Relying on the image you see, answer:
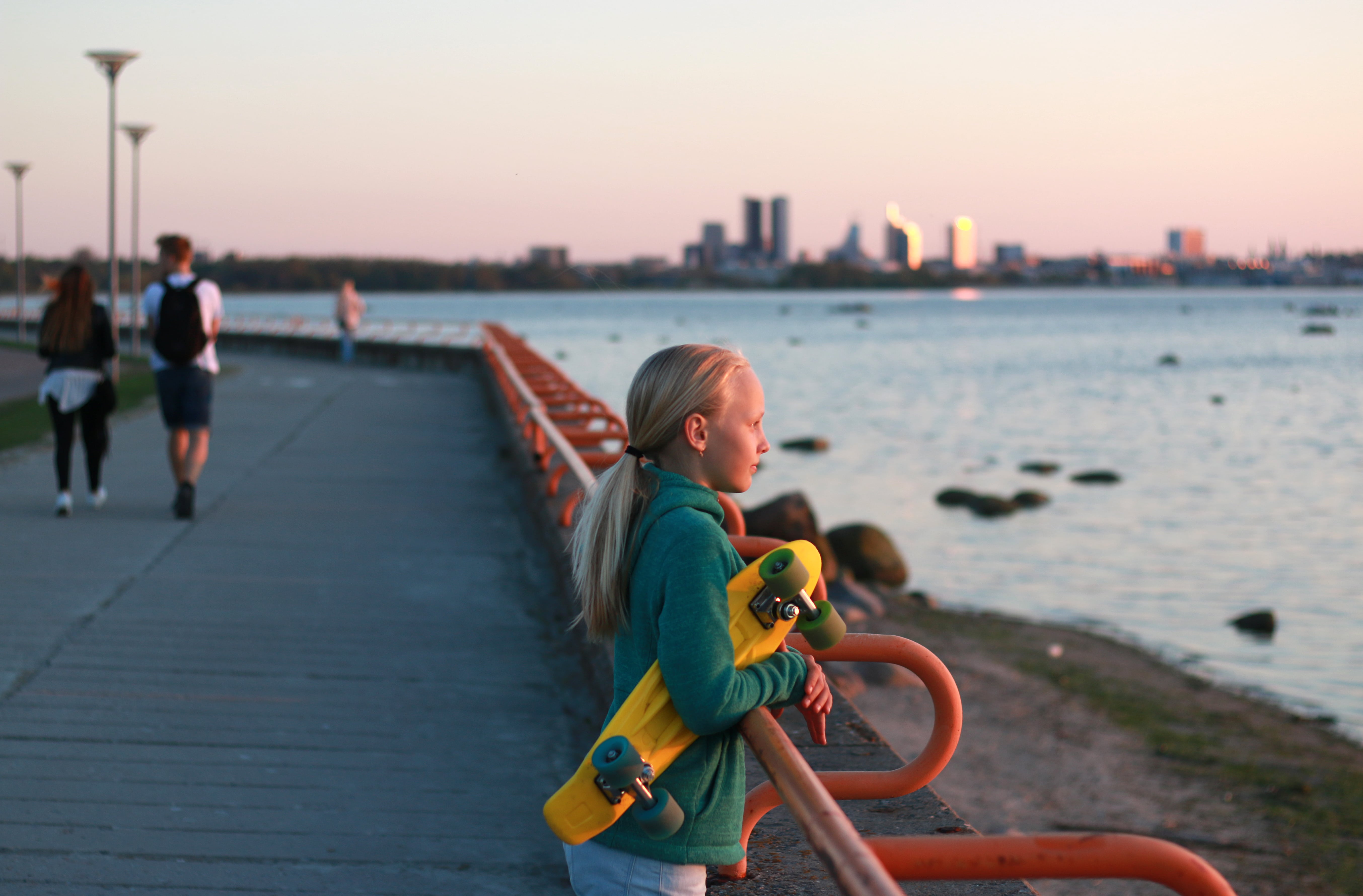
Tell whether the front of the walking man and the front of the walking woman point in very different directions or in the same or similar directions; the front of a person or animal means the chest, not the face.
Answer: same or similar directions

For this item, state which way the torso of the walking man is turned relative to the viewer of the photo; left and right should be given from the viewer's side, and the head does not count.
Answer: facing away from the viewer

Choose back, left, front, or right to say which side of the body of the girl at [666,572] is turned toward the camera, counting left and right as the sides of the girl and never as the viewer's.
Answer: right

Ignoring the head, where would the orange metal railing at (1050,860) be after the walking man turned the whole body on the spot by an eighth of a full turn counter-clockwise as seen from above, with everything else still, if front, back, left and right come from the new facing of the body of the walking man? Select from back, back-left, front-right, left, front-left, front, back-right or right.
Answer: back-left

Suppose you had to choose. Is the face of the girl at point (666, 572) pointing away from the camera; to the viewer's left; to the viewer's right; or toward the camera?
to the viewer's right

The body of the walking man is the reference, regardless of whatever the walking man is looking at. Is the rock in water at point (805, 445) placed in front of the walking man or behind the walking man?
in front

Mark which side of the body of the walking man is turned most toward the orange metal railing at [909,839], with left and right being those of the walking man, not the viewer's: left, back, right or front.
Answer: back

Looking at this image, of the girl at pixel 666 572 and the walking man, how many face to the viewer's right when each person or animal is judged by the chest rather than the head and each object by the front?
1

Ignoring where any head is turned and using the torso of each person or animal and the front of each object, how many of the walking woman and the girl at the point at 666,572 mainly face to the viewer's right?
1

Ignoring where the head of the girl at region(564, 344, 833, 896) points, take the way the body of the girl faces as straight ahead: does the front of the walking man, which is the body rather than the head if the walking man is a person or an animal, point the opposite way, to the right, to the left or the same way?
to the left

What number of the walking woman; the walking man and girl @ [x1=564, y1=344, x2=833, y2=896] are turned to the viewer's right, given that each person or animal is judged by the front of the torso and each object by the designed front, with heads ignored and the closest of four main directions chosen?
1

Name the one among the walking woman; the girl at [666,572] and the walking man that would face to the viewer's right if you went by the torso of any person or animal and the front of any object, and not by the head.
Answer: the girl

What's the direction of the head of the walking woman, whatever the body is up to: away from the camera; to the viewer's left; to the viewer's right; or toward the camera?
away from the camera

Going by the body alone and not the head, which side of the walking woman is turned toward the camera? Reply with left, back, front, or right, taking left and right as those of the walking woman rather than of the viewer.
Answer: back

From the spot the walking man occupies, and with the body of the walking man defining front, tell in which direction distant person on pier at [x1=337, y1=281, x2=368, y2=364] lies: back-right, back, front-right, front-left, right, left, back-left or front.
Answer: front
